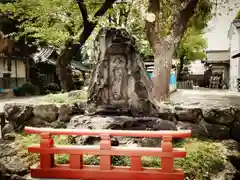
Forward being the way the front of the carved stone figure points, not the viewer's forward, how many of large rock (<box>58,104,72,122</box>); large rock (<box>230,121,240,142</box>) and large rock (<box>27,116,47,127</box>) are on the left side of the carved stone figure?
1

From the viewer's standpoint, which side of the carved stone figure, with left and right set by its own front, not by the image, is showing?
front

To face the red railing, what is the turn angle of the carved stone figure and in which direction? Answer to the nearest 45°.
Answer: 0° — it already faces it

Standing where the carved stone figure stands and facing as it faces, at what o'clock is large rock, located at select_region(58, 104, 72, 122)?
The large rock is roughly at 4 o'clock from the carved stone figure.

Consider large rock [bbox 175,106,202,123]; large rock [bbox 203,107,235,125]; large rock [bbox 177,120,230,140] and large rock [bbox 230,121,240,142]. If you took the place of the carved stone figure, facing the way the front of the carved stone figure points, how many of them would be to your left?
4

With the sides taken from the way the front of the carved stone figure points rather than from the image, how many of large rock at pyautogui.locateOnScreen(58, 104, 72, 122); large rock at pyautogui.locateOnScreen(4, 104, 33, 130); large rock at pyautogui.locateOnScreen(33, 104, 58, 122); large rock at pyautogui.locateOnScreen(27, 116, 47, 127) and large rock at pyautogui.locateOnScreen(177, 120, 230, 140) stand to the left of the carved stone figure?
1

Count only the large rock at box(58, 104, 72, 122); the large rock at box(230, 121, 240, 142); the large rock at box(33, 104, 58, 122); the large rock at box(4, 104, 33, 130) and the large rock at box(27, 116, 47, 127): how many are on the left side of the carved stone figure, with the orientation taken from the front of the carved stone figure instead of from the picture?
1

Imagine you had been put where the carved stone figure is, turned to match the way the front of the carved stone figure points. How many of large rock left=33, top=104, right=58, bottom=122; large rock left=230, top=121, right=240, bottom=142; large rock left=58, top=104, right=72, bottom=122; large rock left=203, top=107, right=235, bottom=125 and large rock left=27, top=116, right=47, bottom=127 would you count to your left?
2

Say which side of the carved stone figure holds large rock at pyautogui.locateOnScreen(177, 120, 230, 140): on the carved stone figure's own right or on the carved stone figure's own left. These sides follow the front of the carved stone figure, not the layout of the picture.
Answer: on the carved stone figure's own left
